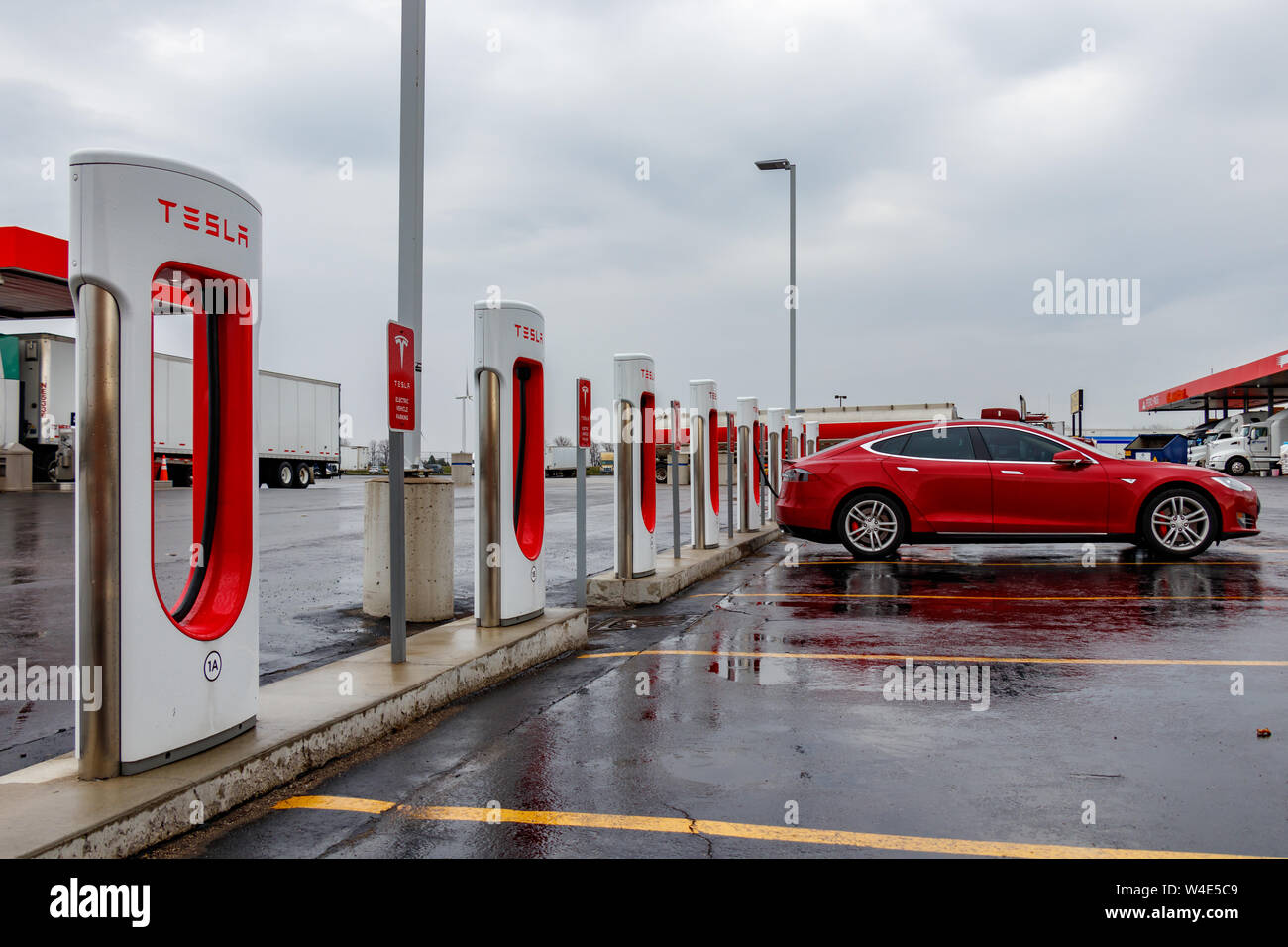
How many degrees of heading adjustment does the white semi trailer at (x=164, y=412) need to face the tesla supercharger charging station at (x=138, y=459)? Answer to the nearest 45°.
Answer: approximately 45° to its left

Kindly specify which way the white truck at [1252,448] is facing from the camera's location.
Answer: facing to the left of the viewer

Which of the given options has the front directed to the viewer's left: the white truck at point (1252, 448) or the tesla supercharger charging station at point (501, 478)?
the white truck

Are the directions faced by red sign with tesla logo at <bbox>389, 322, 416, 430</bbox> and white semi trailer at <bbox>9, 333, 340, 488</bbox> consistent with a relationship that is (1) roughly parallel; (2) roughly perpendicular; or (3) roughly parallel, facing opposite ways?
roughly perpendicular

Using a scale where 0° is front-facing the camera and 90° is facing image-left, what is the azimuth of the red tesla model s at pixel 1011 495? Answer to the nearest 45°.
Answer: approximately 270°

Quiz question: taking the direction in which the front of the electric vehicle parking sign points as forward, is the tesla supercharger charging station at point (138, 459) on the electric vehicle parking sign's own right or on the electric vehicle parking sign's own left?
on the electric vehicle parking sign's own right

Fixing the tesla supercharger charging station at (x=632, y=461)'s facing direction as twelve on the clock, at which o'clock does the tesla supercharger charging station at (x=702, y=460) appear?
the tesla supercharger charging station at (x=702, y=460) is roughly at 8 o'clock from the tesla supercharger charging station at (x=632, y=461).

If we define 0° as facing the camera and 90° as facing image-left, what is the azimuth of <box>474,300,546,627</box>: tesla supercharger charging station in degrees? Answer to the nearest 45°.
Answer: approximately 315°
